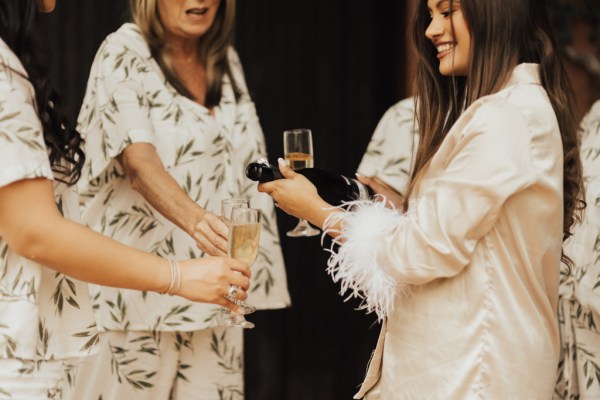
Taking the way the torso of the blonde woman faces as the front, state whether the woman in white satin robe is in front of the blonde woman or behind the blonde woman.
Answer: in front

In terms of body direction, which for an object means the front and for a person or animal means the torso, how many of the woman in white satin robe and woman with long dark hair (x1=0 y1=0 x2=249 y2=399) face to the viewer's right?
1

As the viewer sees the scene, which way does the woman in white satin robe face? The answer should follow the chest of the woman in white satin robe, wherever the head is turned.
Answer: to the viewer's left

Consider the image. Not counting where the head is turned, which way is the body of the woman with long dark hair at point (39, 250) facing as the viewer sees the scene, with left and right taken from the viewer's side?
facing to the right of the viewer

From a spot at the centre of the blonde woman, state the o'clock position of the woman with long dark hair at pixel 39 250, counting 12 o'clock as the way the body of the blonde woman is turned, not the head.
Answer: The woman with long dark hair is roughly at 2 o'clock from the blonde woman.

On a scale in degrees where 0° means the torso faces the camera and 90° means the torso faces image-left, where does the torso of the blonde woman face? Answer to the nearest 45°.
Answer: approximately 315°

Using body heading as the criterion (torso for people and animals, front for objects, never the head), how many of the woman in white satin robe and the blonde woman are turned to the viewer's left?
1

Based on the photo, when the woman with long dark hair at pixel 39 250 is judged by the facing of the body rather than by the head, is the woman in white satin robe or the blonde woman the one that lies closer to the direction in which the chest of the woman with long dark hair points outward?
the woman in white satin robe

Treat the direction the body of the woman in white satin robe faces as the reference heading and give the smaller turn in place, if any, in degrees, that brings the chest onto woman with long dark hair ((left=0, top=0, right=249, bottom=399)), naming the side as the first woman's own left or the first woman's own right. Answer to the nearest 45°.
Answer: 0° — they already face them
